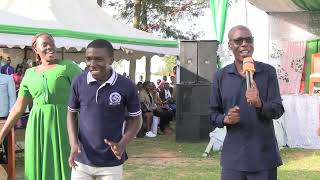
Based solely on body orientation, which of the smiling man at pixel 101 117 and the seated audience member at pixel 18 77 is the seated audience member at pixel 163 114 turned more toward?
the smiling man

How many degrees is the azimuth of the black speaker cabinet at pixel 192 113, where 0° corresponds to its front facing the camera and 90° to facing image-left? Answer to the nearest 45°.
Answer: approximately 45°

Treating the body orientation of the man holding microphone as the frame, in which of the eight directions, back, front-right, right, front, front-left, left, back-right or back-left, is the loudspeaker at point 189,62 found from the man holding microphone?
back

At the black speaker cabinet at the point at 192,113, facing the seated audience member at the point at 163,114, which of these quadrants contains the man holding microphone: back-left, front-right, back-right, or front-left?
back-left

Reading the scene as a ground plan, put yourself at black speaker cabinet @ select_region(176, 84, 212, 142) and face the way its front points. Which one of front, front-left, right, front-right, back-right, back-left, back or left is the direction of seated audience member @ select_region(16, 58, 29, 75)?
back-right

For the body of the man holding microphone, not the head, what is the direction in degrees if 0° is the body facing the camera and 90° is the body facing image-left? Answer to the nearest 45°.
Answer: approximately 0°

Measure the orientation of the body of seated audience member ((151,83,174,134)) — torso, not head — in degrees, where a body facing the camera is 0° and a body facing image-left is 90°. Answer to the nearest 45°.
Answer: approximately 315°
